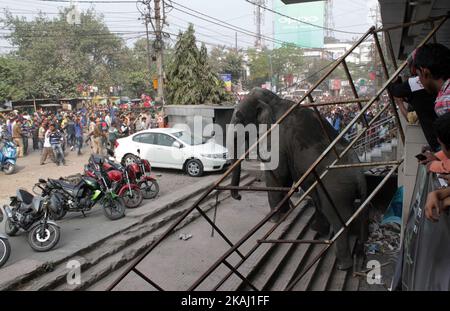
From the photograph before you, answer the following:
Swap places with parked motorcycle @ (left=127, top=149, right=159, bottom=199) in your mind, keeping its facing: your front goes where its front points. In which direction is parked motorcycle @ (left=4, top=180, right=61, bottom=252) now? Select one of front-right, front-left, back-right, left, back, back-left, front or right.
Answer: right

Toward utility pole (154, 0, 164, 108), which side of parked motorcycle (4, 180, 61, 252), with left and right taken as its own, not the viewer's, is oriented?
left

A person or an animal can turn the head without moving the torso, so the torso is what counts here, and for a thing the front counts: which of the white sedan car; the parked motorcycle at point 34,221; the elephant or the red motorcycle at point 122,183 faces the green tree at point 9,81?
the elephant

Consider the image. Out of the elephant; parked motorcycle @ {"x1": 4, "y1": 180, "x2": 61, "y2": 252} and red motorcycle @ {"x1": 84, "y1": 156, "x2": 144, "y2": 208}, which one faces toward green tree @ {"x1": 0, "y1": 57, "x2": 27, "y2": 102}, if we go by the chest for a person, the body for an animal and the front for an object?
the elephant

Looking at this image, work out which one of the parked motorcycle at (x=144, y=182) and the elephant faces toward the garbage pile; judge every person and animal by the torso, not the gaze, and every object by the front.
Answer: the parked motorcycle

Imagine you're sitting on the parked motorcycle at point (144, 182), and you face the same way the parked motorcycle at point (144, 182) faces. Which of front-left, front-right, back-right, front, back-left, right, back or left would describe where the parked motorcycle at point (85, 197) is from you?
right

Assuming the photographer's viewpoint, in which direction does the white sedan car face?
facing the viewer and to the right of the viewer

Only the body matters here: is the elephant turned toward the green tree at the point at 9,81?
yes

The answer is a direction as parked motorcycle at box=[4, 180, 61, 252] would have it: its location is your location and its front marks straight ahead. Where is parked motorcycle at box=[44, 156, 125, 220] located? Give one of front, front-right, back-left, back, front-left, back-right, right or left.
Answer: left

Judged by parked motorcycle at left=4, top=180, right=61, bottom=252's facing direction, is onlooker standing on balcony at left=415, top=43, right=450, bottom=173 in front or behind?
in front

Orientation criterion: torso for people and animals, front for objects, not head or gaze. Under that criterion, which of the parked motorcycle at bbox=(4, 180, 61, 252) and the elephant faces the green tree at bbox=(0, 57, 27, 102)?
the elephant

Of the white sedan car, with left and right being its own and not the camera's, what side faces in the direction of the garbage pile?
front

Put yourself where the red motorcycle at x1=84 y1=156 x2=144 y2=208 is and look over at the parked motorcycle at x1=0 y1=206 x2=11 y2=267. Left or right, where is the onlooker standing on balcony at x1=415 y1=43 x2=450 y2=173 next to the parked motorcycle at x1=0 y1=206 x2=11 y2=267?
left
